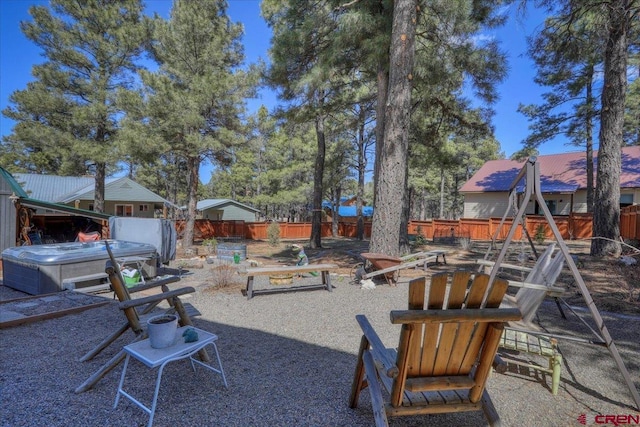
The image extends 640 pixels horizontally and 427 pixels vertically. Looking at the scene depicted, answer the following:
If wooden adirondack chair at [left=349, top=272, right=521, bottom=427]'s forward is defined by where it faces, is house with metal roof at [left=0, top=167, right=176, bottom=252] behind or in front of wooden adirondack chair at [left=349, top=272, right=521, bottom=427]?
in front

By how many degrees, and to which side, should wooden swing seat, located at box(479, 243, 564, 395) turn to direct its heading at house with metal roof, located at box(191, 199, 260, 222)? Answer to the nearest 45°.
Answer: approximately 90° to its right

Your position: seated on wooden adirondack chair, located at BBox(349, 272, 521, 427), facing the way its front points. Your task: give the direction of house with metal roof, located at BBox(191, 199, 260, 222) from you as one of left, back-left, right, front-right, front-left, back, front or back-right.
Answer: front

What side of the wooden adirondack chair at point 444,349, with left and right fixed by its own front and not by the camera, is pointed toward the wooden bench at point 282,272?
front

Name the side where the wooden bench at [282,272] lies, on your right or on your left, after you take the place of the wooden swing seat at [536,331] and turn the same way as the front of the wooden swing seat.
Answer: on your right

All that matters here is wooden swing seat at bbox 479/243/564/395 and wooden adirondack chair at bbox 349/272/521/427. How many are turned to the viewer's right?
0

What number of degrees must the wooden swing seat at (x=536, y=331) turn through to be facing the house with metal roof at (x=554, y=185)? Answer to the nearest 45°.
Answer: approximately 135° to its right

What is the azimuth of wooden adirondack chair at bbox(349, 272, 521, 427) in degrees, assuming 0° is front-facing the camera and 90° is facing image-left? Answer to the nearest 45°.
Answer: approximately 135°

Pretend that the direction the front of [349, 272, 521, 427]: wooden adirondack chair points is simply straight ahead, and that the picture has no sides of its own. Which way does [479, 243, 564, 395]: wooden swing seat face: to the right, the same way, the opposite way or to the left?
to the left

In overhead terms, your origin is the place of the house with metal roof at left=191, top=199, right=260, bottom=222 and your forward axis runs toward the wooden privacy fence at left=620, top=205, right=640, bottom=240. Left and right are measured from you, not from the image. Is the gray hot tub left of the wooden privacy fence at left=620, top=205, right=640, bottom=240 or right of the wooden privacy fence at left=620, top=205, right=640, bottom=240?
right

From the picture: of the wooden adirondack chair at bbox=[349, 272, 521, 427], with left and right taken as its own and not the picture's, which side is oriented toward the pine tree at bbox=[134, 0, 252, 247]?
front

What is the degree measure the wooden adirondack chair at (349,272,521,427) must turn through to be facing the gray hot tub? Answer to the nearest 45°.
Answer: approximately 45° to its left

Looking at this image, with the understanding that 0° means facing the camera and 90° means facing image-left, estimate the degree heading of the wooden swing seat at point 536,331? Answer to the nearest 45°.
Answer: approximately 45°
